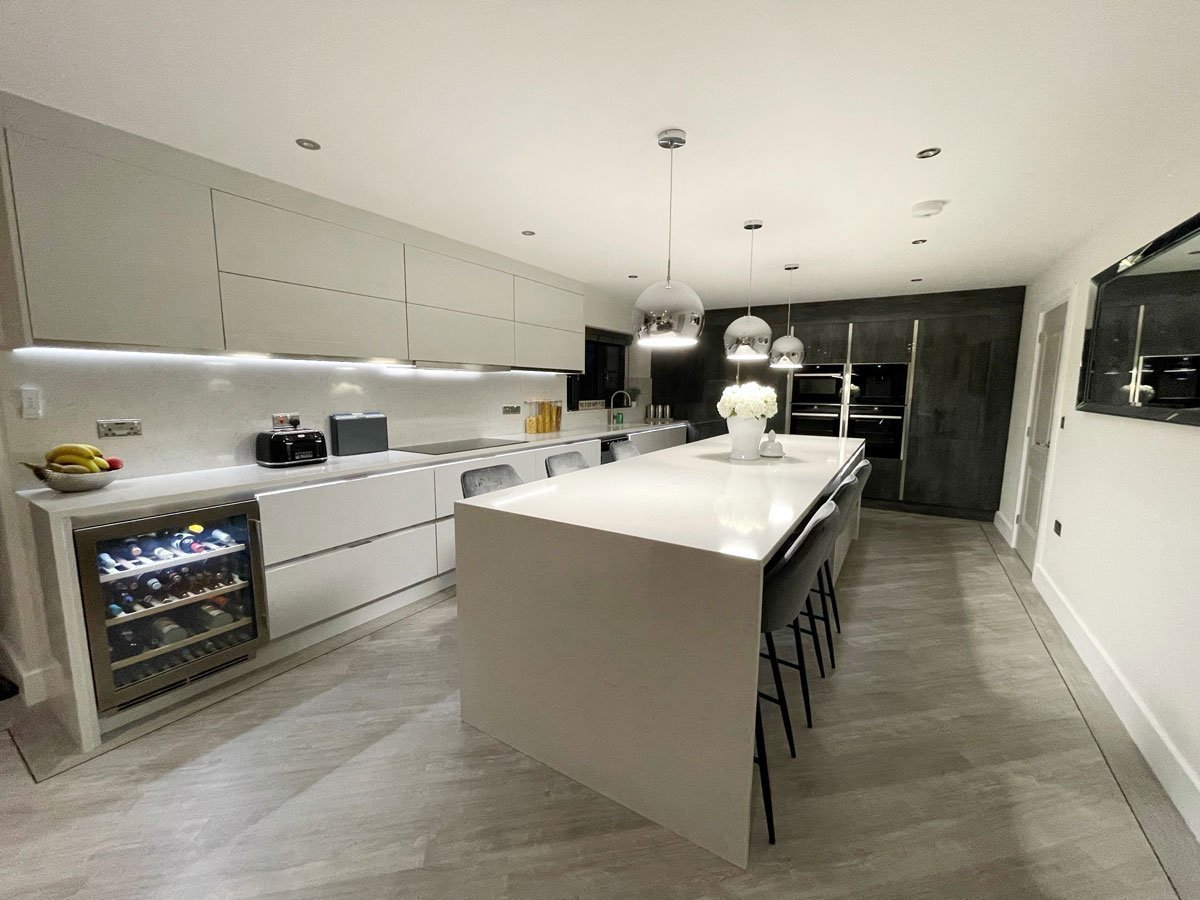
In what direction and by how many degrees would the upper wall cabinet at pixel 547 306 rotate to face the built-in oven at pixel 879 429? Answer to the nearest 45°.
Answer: approximately 45° to its left

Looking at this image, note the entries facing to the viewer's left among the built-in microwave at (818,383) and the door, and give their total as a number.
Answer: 1

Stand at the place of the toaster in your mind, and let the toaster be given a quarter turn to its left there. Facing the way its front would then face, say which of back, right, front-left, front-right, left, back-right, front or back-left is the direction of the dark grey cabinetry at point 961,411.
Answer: front-right

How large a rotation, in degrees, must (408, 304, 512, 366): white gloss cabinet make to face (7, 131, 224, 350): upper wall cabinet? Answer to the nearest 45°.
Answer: approximately 90° to its right

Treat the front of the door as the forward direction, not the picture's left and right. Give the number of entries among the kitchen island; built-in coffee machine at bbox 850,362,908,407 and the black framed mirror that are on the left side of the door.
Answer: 2

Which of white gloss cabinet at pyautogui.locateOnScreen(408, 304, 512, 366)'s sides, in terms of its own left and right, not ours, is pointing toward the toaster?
right

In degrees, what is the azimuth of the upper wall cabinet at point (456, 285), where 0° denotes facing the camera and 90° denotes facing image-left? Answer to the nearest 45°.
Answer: approximately 315°

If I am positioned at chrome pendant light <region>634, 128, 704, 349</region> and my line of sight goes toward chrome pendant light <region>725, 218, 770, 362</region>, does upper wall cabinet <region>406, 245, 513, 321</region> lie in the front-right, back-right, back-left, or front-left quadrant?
front-left

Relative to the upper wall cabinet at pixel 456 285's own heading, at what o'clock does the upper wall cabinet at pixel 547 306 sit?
the upper wall cabinet at pixel 547 306 is roughly at 9 o'clock from the upper wall cabinet at pixel 456 285.

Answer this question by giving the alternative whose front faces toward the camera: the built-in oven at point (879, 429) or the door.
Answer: the built-in oven

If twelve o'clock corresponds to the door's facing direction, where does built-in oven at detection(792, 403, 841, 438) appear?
The built-in oven is roughly at 1 o'clock from the door.

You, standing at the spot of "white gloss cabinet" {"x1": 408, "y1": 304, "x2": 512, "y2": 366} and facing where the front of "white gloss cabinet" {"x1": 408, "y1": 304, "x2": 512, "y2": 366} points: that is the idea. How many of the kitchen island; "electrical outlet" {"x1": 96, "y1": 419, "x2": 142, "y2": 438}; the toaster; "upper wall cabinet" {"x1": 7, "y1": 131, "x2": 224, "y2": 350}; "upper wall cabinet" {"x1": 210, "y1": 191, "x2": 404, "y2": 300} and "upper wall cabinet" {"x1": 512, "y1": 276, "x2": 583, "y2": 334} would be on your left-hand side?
1

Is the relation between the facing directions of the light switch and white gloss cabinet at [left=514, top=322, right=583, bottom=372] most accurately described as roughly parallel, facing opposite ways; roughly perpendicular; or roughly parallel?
roughly parallel

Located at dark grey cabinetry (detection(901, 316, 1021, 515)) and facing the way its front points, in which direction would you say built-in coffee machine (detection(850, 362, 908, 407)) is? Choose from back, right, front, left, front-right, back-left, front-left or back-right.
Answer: right

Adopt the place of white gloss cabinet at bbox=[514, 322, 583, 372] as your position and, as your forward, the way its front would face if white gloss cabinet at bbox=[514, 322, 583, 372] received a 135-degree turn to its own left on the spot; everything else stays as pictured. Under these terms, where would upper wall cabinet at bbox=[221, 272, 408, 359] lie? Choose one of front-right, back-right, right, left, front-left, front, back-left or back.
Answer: back-left

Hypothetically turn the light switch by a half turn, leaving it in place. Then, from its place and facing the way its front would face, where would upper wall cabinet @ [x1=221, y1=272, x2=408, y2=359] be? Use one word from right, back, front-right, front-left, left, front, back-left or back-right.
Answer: right

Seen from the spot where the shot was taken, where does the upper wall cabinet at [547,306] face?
facing the viewer and to the right of the viewer

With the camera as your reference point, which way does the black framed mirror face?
facing the viewer and to the left of the viewer

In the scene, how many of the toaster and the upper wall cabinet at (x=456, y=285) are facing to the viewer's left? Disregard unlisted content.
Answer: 0

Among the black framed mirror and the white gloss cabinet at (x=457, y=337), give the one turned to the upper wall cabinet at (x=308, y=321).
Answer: the black framed mirror

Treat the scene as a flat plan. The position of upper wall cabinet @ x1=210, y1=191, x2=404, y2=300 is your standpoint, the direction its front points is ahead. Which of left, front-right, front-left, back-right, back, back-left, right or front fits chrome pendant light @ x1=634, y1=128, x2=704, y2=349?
front

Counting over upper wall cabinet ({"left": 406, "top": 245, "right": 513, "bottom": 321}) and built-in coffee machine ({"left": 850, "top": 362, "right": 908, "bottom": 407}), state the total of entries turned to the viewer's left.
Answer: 0

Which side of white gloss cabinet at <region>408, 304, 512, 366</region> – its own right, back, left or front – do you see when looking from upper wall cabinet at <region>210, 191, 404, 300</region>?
right
